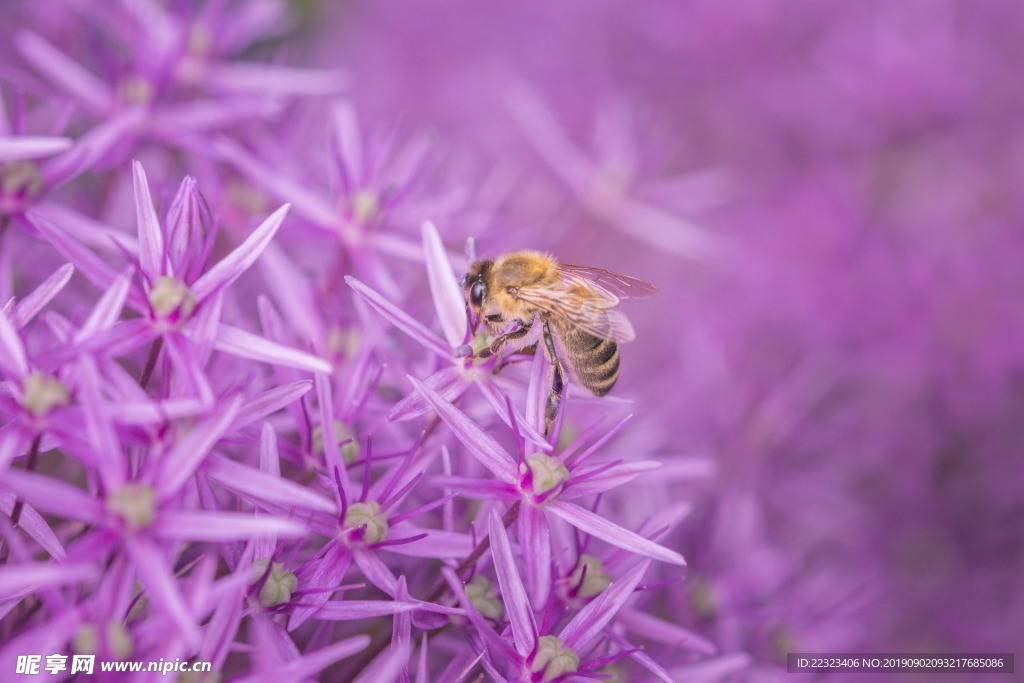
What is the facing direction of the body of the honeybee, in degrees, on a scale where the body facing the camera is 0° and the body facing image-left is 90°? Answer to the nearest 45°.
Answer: approximately 90°
